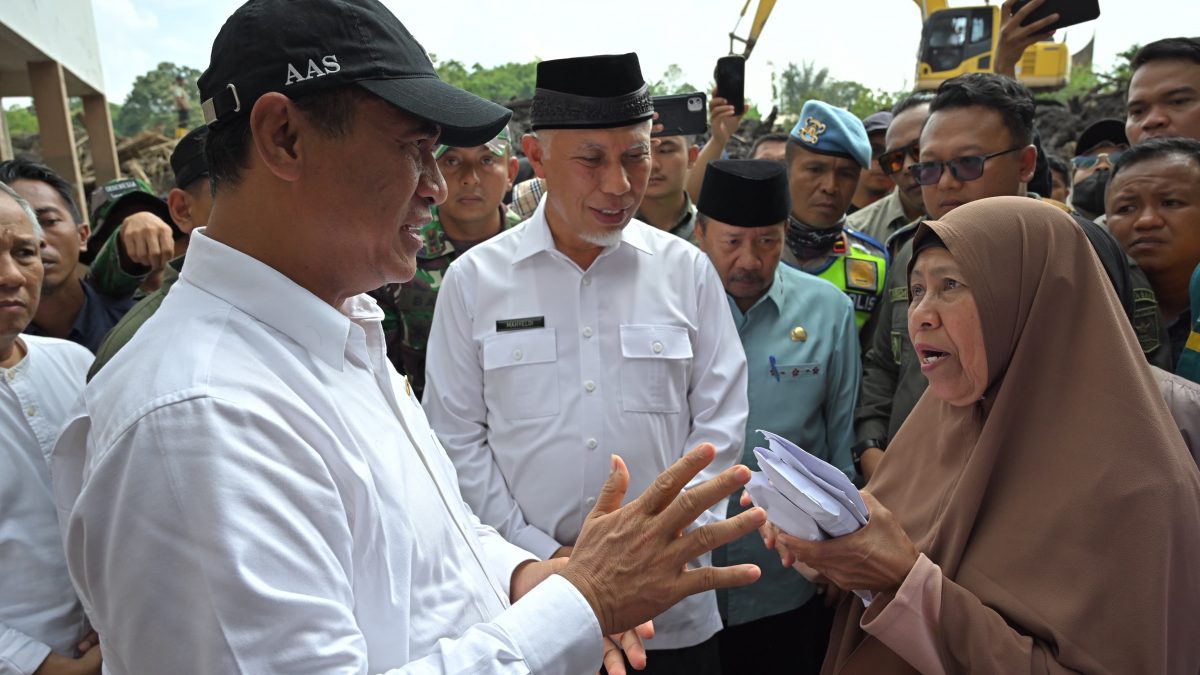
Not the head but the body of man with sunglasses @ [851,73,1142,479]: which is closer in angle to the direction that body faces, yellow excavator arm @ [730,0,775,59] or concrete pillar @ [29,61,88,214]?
the concrete pillar

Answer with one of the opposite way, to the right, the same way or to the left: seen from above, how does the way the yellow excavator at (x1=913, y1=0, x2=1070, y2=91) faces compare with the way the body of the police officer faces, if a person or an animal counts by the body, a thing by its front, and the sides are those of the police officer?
to the right

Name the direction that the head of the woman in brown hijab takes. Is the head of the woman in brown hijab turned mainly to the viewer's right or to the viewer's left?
to the viewer's left

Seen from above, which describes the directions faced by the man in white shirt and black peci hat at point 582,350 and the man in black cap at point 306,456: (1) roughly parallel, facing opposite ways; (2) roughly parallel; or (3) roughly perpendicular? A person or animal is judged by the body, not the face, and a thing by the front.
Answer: roughly perpendicular

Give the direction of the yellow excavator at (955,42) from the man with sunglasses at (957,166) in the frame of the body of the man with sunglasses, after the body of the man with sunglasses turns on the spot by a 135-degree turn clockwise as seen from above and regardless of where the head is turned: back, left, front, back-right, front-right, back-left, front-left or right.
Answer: front

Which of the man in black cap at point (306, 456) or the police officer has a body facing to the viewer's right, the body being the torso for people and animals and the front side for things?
the man in black cap

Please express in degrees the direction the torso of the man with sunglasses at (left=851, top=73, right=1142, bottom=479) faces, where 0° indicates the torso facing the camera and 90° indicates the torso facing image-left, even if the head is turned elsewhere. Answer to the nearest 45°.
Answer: approximately 45°

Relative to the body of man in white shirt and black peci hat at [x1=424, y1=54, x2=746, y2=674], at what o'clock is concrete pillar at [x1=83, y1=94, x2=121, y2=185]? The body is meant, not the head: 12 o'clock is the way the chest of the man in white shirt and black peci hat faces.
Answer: The concrete pillar is roughly at 5 o'clock from the man in white shirt and black peci hat.

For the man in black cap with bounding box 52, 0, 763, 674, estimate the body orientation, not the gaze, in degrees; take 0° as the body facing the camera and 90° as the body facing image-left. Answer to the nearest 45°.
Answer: approximately 270°

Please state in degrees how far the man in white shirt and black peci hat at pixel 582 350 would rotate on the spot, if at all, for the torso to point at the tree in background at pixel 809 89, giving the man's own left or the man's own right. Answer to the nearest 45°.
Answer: approximately 180°

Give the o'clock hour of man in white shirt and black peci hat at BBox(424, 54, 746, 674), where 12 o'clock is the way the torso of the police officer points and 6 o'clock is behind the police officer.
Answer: The man in white shirt and black peci hat is roughly at 1 o'clock from the police officer.

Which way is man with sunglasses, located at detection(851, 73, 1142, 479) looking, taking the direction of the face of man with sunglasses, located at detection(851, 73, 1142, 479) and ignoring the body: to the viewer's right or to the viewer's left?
to the viewer's left

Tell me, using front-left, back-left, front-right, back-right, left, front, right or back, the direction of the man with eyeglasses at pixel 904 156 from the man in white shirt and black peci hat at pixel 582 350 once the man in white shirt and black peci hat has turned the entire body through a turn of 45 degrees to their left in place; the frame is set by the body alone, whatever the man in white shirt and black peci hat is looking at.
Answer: left

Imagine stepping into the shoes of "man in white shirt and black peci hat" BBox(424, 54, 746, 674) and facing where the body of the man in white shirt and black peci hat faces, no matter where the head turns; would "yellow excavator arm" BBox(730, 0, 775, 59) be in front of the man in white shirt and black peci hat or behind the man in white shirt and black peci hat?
behind

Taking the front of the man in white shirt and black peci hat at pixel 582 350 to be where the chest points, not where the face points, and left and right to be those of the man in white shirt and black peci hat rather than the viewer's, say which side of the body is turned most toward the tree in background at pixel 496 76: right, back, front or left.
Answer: back

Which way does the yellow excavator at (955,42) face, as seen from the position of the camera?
facing to the left of the viewer
